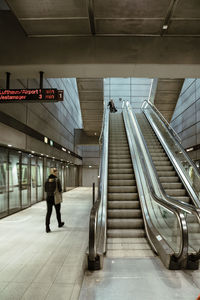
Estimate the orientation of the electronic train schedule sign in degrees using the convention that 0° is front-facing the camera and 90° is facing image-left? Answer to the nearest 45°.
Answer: approximately 0°
